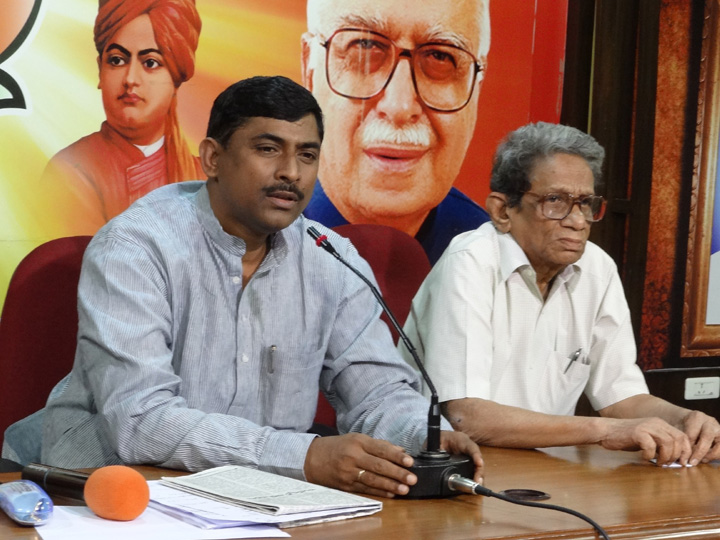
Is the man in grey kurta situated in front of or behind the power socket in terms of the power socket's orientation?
in front

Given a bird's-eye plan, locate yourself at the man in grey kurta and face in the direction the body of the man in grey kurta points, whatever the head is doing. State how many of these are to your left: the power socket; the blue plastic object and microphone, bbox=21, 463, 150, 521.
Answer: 1

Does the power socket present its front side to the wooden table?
yes

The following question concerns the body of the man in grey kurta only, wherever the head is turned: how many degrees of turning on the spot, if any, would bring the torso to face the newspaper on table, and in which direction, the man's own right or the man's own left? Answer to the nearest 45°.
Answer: approximately 45° to the man's own right

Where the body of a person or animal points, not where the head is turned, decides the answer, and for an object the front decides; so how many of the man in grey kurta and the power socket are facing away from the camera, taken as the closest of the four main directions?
0

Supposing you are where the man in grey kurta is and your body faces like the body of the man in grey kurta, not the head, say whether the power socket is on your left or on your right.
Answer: on your left

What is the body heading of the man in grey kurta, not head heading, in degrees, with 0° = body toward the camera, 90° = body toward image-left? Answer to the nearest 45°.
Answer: approximately 315°

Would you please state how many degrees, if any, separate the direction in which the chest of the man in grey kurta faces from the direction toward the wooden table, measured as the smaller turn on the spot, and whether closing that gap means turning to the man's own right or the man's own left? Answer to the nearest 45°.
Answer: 0° — they already face it

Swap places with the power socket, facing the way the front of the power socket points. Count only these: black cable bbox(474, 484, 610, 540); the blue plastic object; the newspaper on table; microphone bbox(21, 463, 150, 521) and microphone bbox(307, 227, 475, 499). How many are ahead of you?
5

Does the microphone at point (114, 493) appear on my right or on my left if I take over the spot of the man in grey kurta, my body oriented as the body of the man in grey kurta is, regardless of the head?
on my right

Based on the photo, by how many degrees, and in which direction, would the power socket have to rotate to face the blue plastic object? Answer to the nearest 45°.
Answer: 0° — it already faces it

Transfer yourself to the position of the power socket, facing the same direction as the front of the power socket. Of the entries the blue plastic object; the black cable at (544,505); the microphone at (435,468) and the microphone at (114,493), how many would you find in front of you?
4
